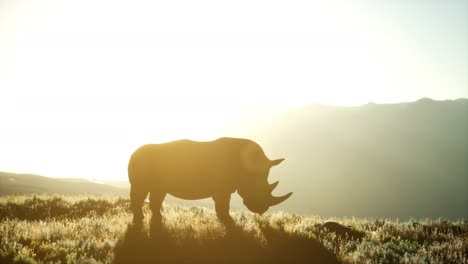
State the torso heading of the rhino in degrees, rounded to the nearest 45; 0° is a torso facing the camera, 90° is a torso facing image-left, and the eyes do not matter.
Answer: approximately 270°
